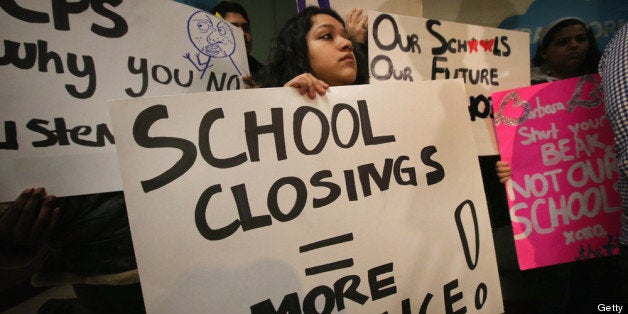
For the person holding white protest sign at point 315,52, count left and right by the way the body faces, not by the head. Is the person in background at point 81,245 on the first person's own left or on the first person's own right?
on the first person's own right

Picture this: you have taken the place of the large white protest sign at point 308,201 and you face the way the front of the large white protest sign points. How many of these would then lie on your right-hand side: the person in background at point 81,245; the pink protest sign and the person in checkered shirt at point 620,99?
1

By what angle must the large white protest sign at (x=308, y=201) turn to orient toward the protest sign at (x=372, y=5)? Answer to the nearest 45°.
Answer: approximately 135° to its left

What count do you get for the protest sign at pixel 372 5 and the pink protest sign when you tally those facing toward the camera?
2

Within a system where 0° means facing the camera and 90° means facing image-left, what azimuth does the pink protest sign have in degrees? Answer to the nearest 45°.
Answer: approximately 0°

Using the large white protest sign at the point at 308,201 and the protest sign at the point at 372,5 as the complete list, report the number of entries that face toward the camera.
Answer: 2
